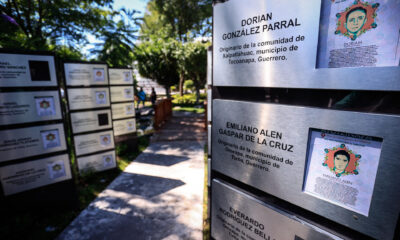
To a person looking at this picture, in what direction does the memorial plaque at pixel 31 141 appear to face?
facing the viewer and to the right of the viewer

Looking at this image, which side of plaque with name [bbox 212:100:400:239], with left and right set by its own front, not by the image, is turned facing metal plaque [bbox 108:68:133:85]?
right

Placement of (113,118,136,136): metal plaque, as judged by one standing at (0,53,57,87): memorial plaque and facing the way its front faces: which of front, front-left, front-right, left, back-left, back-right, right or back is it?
left

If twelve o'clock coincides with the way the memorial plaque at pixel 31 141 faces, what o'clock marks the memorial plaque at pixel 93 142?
the memorial plaque at pixel 93 142 is roughly at 9 o'clock from the memorial plaque at pixel 31 141.

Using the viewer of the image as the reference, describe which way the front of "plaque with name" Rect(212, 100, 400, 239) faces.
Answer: facing the viewer and to the left of the viewer

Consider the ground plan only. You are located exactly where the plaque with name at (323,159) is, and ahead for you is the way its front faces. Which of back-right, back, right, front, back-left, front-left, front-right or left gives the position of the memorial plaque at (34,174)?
front-right

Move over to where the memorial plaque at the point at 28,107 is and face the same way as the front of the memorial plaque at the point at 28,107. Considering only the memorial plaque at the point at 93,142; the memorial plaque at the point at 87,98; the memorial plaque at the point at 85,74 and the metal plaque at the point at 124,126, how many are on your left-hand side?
4

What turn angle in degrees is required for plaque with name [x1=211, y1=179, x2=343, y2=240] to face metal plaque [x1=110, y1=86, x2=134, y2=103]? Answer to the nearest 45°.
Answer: approximately 90° to its right

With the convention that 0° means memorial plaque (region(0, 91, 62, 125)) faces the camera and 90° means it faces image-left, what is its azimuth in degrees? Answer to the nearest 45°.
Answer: approximately 315°

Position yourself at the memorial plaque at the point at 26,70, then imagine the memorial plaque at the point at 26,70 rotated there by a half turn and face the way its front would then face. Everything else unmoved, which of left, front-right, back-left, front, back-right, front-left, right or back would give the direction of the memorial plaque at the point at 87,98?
right

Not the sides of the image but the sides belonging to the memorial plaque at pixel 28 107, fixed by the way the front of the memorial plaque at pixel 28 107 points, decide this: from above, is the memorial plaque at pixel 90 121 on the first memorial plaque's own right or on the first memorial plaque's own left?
on the first memorial plaque's own left

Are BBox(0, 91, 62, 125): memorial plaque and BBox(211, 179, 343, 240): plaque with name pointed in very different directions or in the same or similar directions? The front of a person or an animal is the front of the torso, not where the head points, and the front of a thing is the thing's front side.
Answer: very different directions

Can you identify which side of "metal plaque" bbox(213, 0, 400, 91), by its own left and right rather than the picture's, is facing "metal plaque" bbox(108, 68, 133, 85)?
right

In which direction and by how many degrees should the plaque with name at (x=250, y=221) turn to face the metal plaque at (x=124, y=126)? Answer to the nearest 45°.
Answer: approximately 90° to its right

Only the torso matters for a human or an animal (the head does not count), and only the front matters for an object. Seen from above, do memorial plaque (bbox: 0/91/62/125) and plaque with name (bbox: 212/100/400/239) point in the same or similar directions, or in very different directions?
very different directions

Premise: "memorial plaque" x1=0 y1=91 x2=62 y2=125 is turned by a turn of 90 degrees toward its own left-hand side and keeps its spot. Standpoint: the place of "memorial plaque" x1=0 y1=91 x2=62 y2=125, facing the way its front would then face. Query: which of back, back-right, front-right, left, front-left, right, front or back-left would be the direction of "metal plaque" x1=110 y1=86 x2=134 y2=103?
front
